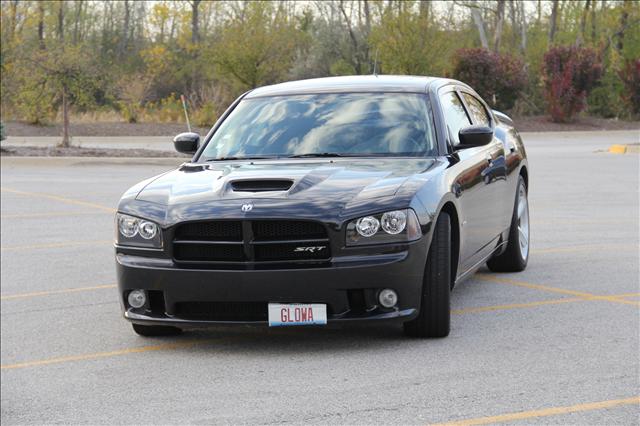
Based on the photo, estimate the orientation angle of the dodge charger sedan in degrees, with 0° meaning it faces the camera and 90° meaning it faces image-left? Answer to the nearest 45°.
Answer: approximately 45°

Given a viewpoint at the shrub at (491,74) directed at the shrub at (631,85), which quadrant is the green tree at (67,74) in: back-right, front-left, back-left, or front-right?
back-right

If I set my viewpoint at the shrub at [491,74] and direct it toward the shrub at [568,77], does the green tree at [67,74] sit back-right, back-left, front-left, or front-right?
back-right

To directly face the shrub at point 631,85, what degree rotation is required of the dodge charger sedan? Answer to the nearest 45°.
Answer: approximately 135° to its right

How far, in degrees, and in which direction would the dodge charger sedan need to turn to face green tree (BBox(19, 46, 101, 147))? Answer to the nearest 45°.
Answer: approximately 135° to its right

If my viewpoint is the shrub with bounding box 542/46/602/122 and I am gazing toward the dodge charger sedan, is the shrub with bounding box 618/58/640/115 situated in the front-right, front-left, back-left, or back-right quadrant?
back-left
